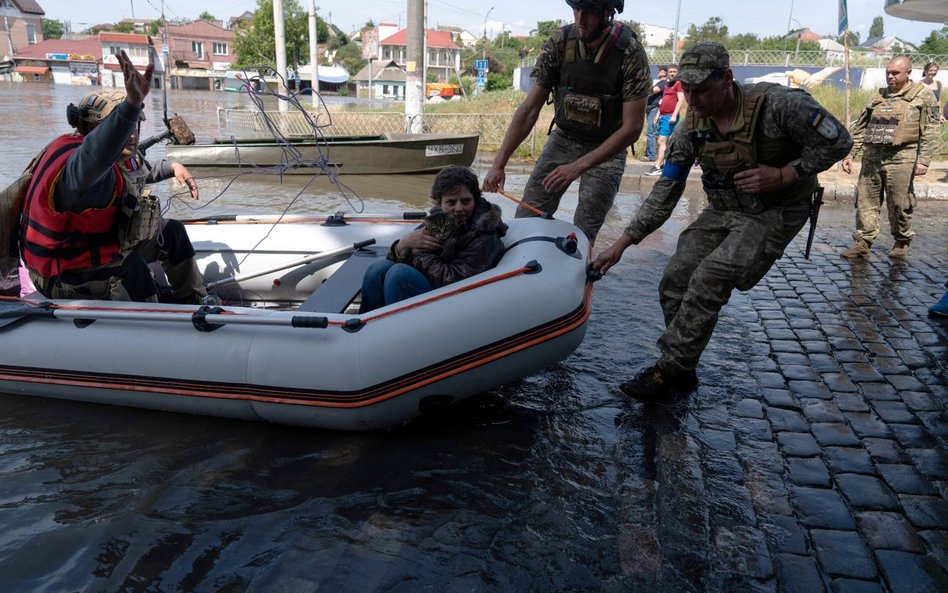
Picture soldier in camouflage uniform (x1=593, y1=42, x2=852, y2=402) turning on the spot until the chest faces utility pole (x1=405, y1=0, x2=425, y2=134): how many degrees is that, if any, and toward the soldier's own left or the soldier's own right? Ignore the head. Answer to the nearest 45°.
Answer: approximately 90° to the soldier's own right

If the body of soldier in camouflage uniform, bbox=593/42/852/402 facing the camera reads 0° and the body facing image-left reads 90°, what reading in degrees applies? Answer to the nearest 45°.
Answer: approximately 45°

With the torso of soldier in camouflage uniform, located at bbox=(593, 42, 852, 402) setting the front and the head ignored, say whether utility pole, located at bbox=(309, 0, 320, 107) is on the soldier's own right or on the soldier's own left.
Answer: on the soldier's own right
